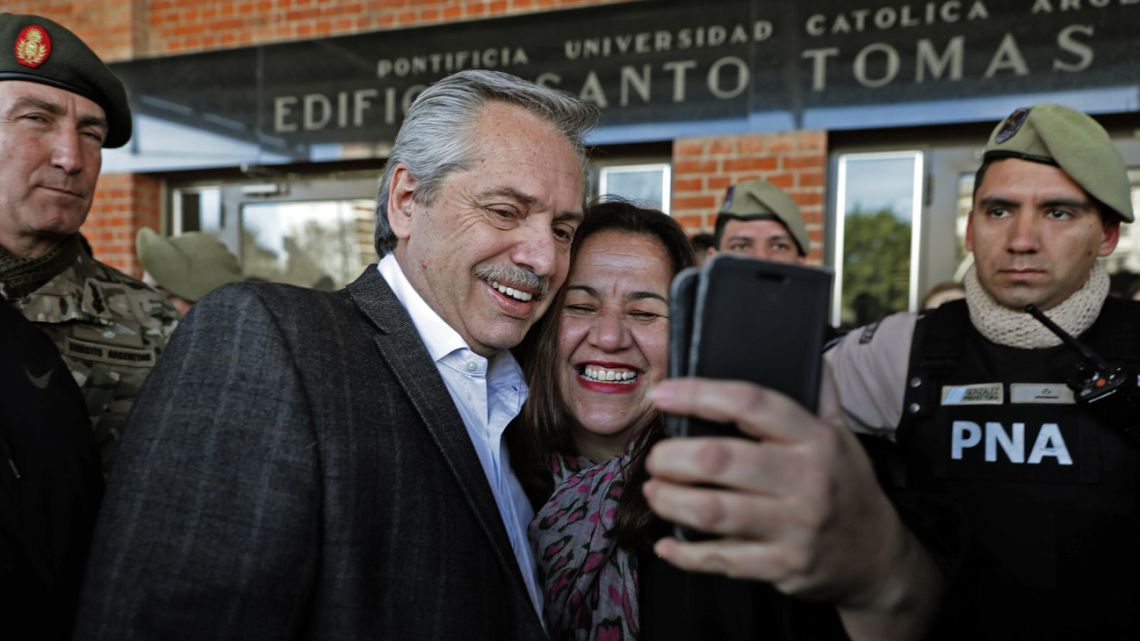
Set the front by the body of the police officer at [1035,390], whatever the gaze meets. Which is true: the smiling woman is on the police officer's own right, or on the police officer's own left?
on the police officer's own right

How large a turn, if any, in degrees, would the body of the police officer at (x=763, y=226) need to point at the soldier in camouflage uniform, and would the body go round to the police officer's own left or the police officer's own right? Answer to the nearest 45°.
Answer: approximately 45° to the police officer's own right

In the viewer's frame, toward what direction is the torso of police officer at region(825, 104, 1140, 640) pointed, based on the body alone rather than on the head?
toward the camera

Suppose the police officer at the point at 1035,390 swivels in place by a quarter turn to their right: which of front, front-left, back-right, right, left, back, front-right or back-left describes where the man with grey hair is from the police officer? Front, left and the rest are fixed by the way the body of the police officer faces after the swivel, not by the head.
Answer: front-left

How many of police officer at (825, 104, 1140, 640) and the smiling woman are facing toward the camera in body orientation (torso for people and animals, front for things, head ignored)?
2

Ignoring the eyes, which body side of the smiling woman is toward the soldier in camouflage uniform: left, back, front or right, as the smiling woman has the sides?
right

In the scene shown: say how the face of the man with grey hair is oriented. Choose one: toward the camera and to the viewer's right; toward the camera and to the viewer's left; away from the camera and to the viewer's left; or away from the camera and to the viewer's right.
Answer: toward the camera and to the viewer's right

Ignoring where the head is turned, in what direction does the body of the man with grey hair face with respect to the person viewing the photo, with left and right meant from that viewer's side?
facing the viewer and to the right of the viewer

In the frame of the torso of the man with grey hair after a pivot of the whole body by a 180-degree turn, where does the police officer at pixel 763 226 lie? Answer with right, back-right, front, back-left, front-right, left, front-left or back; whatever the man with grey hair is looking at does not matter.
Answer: right

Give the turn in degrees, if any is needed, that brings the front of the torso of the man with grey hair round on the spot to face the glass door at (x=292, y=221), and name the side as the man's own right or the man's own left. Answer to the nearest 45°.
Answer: approximately 135° to the man's own left

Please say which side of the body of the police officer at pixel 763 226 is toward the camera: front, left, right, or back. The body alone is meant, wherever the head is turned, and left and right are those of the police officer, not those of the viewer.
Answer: front

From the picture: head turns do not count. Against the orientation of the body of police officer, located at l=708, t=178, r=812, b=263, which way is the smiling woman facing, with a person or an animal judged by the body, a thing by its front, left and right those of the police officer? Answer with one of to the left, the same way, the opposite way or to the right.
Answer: the same way

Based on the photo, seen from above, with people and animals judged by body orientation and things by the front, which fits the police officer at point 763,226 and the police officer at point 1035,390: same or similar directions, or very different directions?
same or similar directions

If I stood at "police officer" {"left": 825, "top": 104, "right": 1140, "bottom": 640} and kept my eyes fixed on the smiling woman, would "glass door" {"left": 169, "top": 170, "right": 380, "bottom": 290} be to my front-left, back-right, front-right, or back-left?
front-right
